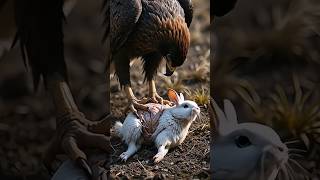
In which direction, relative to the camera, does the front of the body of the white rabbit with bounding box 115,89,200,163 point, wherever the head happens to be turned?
to the viewer's right
